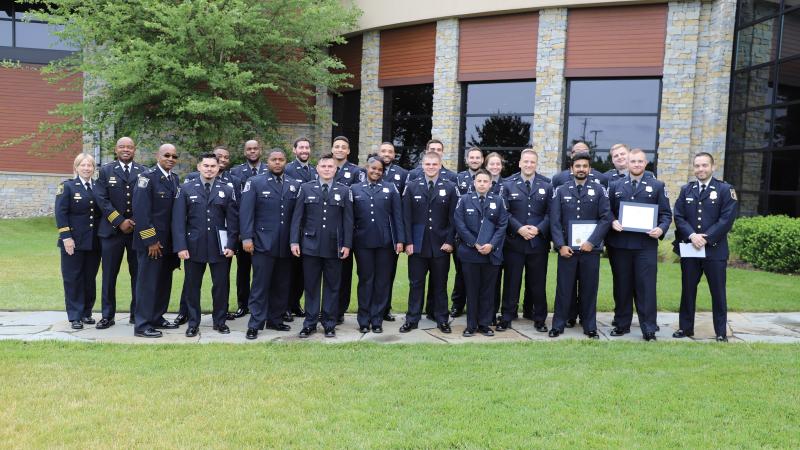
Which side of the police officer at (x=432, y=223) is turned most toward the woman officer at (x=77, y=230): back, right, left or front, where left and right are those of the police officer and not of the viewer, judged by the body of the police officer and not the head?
right

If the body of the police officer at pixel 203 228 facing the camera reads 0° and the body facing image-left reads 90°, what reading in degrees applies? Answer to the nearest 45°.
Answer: approximately 0°

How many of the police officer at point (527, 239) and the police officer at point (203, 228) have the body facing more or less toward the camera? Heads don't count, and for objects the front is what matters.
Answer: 2

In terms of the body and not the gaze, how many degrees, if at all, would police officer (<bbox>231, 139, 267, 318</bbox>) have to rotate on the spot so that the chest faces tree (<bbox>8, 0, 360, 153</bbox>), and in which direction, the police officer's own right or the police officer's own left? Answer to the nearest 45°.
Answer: approximately 180°

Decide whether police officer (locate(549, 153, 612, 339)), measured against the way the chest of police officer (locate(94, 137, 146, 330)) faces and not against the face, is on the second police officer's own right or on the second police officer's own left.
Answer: on the second police officer's own left
